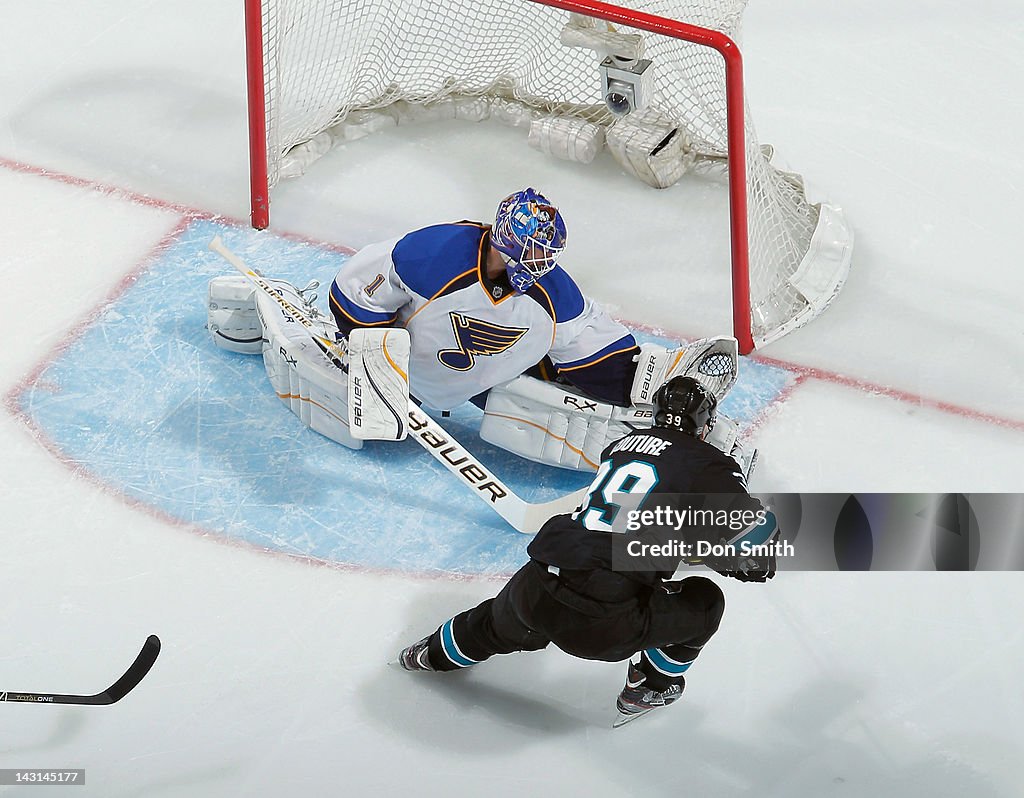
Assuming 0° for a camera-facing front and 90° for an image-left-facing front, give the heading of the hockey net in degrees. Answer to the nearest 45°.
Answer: approximately 45°

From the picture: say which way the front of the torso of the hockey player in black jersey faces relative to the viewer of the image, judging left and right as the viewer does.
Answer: facing away from the viewer and to the right of the viewer

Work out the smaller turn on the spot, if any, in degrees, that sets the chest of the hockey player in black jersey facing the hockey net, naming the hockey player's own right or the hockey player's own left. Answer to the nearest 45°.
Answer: approximately 45° to the hockey player's own left

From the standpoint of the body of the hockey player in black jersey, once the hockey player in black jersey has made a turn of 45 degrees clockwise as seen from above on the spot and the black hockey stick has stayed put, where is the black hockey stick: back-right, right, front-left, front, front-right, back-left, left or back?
back

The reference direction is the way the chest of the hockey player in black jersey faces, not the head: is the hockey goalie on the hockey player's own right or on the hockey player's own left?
on the hockey player's own left

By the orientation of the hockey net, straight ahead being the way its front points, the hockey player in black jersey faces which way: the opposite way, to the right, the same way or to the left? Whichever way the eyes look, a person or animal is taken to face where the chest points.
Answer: the opposite way
